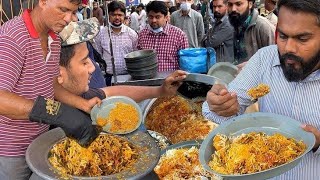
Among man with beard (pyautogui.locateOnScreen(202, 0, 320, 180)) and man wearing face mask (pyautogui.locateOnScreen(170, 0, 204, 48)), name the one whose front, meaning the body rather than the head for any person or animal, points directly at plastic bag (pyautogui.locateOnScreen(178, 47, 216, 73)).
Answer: the man wearing face mask

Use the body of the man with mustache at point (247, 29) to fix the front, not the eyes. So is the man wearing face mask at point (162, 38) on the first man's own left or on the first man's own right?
on the first man's own right

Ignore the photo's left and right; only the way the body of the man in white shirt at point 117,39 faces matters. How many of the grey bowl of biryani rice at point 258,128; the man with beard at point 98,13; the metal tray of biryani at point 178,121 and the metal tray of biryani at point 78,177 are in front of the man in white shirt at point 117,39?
3

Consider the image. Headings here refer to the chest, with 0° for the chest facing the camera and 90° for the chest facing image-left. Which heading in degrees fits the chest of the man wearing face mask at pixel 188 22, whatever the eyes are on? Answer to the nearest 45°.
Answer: approximately 0°

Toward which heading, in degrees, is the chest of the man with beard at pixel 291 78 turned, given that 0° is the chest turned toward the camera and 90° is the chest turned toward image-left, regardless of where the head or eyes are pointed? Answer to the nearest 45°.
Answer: approximately 45°

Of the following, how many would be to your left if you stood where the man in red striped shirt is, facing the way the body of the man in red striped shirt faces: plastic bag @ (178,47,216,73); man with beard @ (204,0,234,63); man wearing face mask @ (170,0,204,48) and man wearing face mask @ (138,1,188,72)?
4
